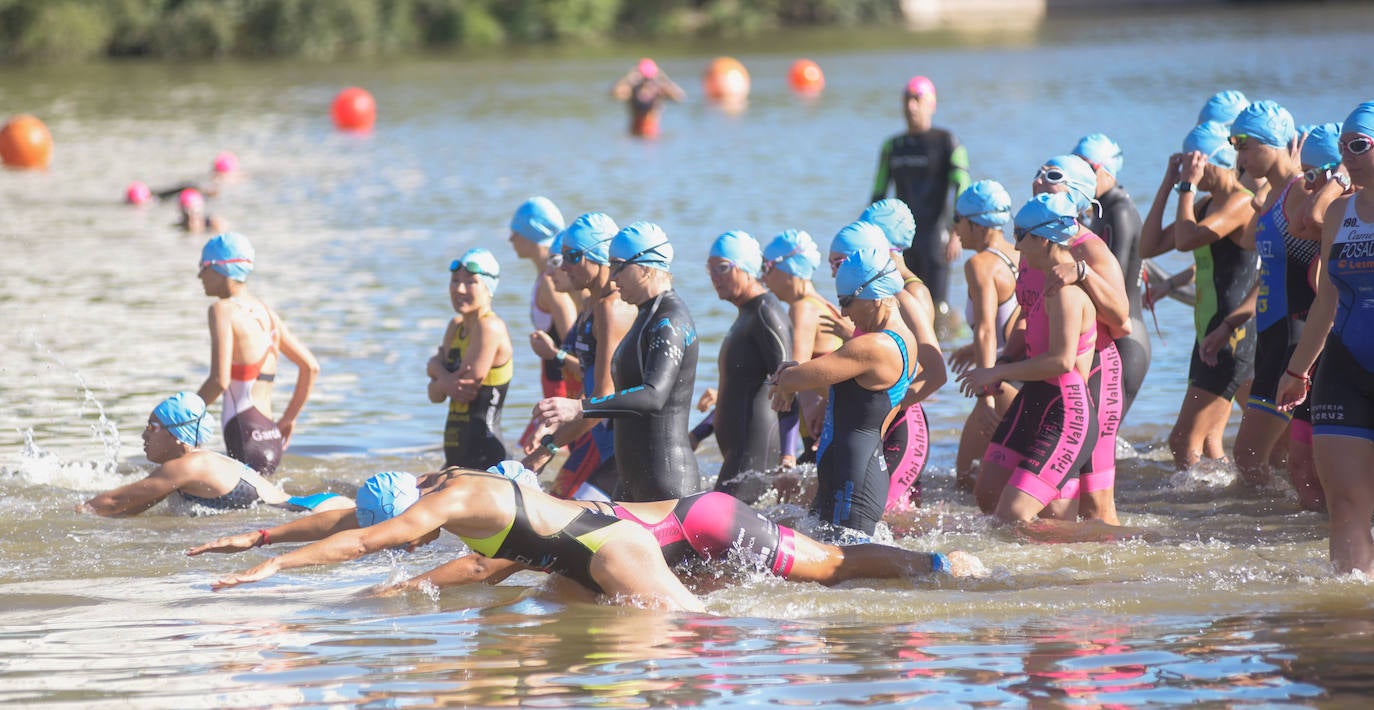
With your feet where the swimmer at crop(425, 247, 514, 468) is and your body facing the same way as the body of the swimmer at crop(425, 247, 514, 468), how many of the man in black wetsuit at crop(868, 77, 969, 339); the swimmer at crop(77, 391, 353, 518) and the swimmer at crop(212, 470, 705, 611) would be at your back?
1

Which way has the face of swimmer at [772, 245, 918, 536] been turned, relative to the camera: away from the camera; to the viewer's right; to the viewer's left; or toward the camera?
to the viewer's left

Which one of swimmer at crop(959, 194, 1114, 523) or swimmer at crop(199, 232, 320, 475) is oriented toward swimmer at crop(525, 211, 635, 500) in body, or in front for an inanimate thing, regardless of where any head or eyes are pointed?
swimmer at crop(959, 194, 1114, 523)

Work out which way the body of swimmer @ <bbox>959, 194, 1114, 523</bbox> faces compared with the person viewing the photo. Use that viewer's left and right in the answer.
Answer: facing to the left of the viewer

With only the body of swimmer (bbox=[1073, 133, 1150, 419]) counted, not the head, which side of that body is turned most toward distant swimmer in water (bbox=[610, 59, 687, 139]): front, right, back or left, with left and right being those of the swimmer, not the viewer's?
right

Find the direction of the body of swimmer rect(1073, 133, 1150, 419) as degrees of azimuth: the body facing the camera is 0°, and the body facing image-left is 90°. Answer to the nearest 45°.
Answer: approximately 90°

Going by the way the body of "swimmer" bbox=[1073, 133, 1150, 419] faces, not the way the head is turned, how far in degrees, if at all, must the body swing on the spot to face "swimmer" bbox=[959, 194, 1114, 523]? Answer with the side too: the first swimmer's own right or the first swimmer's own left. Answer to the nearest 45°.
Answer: approximately 90° to the first swimmer's own left

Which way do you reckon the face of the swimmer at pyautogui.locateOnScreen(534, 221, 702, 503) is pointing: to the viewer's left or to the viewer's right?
to the viewer's left

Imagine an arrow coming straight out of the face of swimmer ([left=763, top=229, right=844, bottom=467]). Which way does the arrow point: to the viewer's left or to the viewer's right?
to the viewer's left

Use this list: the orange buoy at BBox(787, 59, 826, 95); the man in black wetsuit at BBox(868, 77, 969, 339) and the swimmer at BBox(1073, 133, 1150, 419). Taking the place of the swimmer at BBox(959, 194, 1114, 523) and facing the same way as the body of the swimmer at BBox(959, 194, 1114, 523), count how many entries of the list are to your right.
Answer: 3

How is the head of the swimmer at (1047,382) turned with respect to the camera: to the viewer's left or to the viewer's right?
to the viewer's left

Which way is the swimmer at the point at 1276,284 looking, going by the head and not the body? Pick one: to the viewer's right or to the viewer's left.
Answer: to the viewer's left

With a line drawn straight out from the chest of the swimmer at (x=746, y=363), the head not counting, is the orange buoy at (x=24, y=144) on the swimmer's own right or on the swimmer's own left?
on the swimmer's own right

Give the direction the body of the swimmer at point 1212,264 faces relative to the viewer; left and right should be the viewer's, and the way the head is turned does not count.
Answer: facing to the left of the viewer

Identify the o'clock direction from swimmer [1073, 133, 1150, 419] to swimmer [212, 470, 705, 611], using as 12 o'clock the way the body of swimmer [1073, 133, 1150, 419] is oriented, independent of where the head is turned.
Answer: swimmer [212, 470, 705, 611] is roughly at 10 o'clock from swimmer [1073, 133, 1150, 419].

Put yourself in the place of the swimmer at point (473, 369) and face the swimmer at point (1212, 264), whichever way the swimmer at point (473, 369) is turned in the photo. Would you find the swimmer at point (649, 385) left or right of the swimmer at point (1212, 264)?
right
